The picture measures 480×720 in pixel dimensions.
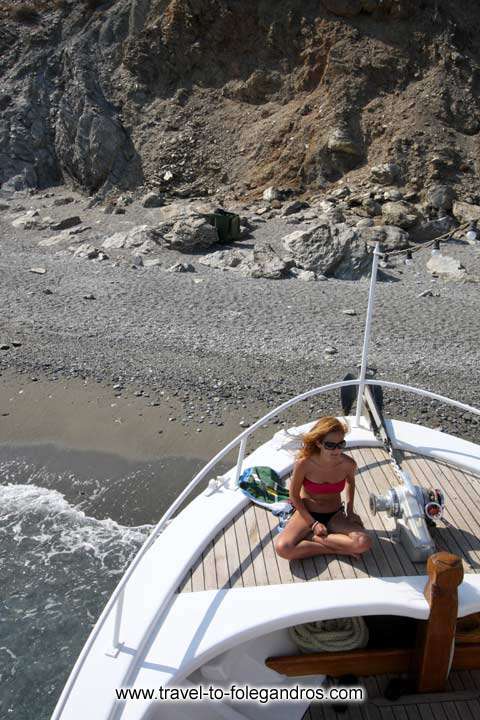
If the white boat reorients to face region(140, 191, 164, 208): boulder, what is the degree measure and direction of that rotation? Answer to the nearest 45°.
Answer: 0° — it already faces it

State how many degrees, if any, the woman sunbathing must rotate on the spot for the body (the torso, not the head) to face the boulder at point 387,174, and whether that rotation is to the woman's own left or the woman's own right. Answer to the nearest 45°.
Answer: approximately 180°

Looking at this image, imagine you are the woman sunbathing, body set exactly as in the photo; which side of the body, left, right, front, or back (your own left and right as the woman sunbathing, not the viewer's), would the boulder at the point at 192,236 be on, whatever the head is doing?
back

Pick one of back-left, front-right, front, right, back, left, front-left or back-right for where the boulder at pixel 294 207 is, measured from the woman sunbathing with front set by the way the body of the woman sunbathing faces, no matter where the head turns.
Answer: back

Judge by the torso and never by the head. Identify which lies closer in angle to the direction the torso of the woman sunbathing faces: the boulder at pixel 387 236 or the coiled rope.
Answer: the coiled rope

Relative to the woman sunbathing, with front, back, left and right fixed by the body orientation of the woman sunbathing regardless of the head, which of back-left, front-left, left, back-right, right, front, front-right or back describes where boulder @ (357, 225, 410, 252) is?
back

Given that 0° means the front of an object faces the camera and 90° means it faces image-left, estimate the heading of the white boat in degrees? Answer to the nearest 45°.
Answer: approximately 180°

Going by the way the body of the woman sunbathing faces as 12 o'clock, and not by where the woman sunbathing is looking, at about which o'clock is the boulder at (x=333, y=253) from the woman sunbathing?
The boulder is roughly at 6 o'clock from the woman sunbathing.

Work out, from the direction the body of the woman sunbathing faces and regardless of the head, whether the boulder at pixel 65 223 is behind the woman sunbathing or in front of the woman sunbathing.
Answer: behind

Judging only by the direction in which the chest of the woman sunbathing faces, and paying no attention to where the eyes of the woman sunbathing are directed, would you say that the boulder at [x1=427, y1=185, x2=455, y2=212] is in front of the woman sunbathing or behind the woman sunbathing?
behind
